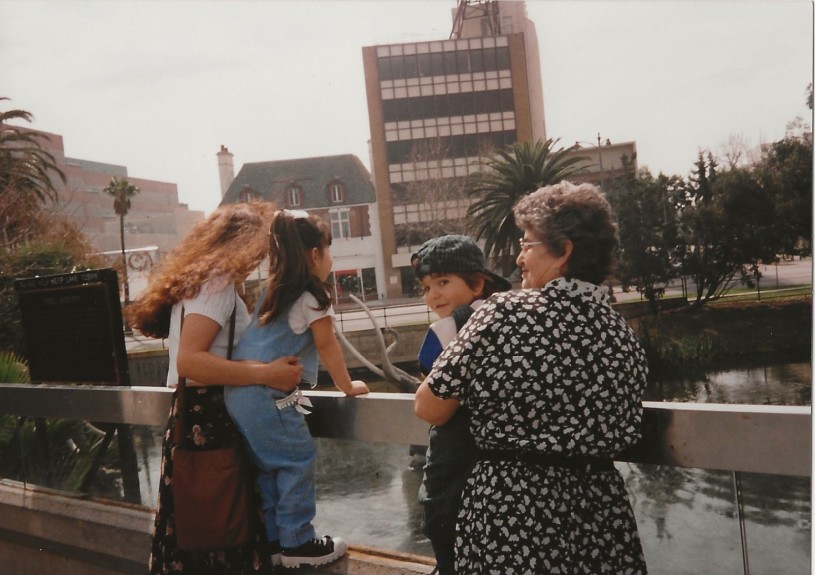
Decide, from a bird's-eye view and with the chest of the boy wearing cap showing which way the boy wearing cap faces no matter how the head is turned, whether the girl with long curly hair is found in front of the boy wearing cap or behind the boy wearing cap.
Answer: in front

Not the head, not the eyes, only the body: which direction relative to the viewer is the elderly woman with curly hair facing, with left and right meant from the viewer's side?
facing away from the viewer and to the left of the viewer

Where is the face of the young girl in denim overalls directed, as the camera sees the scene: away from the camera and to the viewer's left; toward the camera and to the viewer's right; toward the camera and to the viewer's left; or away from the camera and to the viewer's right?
away from the camera and to the viewer's right

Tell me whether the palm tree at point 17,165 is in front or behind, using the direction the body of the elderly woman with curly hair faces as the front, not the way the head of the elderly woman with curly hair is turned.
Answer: in front

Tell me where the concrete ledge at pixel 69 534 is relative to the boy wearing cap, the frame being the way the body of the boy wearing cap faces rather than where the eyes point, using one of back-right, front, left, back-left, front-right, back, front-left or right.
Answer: front-right

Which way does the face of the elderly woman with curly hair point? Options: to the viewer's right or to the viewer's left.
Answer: to the viewer's left
